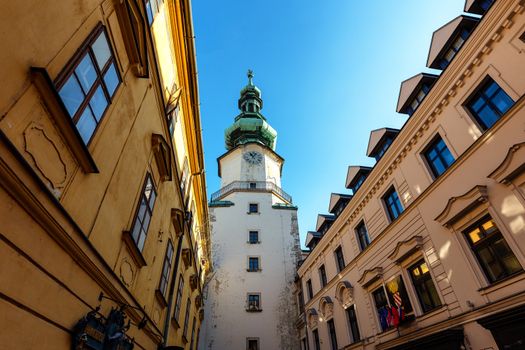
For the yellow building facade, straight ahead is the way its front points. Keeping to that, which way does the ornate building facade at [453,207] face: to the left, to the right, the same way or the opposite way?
the opposite way

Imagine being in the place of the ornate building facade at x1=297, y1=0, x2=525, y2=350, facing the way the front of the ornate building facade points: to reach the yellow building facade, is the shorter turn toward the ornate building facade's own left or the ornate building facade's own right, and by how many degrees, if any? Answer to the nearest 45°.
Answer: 0° — it already faces it

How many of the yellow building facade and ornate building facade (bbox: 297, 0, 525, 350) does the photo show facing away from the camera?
0

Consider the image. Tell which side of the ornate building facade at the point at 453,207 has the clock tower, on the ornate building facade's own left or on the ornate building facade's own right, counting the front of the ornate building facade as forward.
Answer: on the ornate building facade's own right

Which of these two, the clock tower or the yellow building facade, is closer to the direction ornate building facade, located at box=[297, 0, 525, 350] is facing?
the yellow building facade

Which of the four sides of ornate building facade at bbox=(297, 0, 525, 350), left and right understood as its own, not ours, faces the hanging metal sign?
front

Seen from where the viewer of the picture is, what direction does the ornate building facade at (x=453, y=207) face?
facing the viewer and to the left of the viewer

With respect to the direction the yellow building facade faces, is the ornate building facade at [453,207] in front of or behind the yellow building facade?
in front

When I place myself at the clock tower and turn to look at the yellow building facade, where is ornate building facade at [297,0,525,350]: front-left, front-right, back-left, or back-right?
front-left

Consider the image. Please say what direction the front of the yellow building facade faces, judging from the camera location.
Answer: facing the viewer and to the right of the viewer

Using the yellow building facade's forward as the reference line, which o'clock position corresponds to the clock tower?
The clock tower is roughly at 9 o'clock from the yellow building facade.

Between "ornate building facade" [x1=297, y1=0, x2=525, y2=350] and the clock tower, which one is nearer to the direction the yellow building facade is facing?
the ornate building facade
